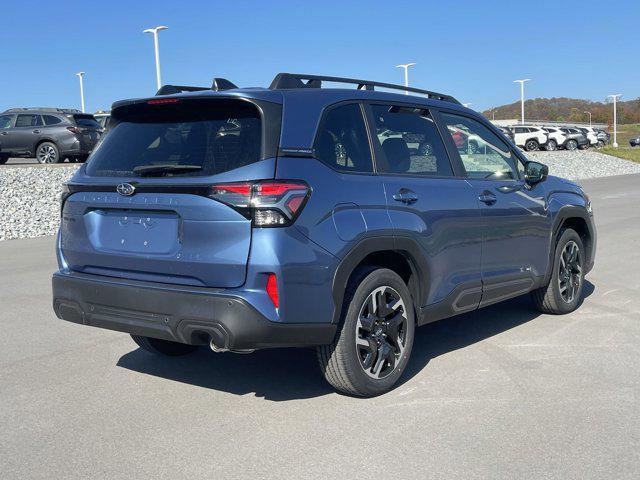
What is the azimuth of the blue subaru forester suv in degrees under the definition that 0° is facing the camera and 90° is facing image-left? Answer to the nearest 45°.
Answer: approximately 225°

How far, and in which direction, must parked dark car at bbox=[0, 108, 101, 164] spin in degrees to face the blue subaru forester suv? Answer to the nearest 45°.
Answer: approximately 135° to its left

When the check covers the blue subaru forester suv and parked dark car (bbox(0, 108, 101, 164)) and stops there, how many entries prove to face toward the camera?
0

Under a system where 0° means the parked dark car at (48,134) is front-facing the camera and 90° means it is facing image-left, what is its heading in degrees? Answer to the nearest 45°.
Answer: approximately 135°

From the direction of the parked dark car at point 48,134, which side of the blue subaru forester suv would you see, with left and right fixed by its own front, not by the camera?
left
